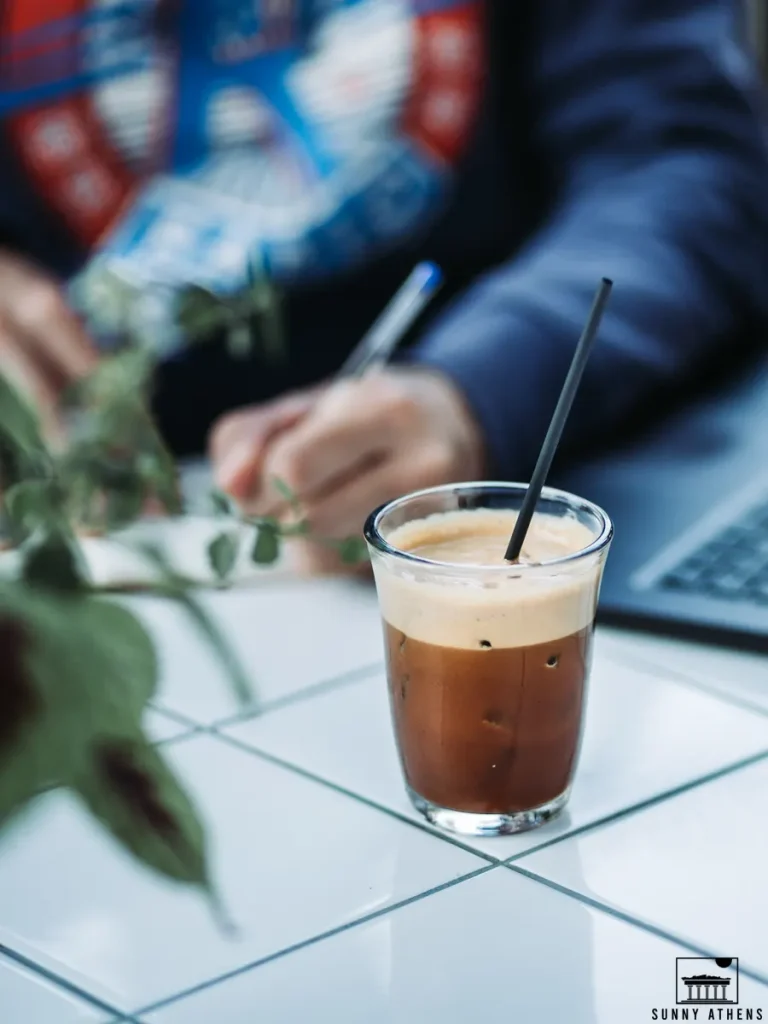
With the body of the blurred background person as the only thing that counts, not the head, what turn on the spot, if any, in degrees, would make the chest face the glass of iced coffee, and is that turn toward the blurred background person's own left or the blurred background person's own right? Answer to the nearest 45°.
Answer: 0° — they already face it

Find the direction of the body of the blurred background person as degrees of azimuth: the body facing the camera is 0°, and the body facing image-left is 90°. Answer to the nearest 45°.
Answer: approximately 0°

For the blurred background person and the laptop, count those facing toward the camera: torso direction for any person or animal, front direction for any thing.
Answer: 1
